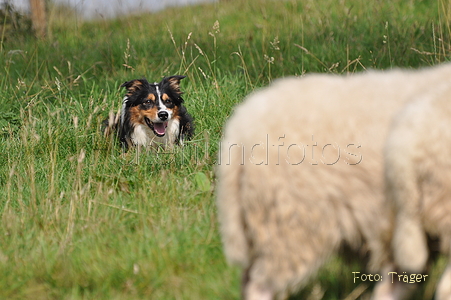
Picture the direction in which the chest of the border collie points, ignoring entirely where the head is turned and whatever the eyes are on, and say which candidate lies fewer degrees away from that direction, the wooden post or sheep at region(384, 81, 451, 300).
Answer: the sheep

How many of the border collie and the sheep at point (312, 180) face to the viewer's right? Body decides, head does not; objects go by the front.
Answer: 1

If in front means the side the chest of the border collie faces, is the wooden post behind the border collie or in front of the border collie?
behind

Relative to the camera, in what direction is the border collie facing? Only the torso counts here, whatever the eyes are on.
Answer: toward the camera

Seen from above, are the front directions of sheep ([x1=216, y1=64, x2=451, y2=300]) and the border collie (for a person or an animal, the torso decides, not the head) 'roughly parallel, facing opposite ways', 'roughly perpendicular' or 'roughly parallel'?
roughly perpendicular

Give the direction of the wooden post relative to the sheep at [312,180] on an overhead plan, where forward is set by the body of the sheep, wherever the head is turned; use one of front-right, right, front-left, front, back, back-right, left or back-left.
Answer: back-left

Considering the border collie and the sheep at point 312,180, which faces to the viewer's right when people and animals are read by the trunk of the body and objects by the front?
the sheep

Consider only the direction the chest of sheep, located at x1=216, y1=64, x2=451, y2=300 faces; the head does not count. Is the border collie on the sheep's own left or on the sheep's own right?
on the sheep's own left

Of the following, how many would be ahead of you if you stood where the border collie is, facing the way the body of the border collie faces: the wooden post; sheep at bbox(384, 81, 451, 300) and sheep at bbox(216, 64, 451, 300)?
2

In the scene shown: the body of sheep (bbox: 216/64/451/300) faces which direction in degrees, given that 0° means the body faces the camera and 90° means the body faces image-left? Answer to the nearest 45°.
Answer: approximately 270°

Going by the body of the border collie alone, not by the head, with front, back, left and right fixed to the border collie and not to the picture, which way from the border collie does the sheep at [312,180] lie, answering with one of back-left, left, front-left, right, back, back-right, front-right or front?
front
